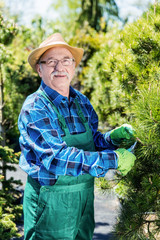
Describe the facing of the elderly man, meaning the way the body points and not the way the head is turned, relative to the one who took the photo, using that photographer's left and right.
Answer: facing the viewer and to the right of the viewer
